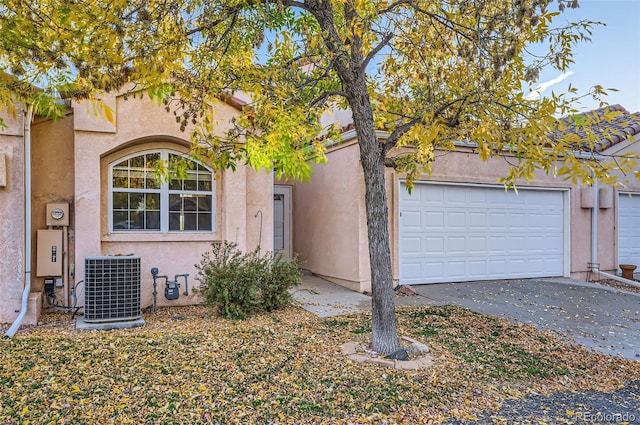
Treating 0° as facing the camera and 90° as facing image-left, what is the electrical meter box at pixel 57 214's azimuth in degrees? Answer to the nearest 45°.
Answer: approximately 0°

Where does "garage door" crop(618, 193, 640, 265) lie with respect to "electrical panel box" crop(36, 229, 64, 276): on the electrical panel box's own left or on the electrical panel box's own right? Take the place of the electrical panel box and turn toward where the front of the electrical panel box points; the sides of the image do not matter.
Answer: on the electrical panel box's own left

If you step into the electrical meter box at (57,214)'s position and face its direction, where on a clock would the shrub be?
The shrub is roughly at 10 o'clock from the electrical meter box.

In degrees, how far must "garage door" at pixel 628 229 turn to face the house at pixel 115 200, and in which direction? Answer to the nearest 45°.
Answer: approximately 45° to its right

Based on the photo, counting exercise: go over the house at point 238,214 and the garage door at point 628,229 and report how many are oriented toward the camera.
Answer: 2

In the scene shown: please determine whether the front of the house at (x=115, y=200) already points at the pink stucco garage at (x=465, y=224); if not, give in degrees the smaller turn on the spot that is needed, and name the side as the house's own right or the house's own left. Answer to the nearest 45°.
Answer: approximately 90° to the house's own left

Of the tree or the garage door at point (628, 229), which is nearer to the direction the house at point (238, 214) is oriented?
the tree

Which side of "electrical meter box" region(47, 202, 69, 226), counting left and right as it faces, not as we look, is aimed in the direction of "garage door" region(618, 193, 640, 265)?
left

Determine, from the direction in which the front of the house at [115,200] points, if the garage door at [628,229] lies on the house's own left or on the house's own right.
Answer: on the house's own left
